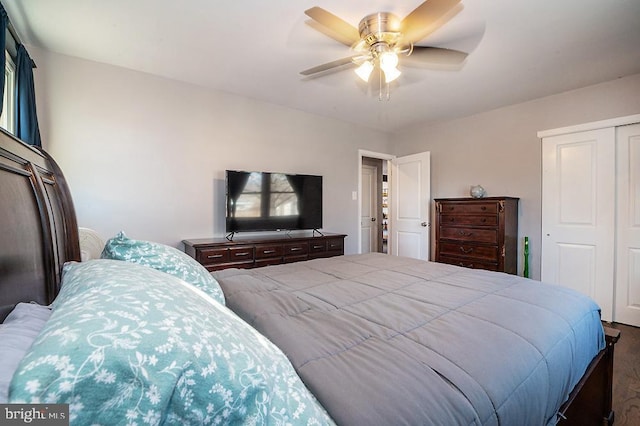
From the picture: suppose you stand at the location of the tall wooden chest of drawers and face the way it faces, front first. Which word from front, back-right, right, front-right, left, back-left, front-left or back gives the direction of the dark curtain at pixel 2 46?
front

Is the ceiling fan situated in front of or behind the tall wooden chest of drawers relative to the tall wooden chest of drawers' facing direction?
in front

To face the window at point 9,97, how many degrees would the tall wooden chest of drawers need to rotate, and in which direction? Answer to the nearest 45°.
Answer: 0° — it already faces it

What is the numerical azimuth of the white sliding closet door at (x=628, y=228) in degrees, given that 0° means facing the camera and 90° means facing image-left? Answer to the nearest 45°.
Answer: approximately 45°

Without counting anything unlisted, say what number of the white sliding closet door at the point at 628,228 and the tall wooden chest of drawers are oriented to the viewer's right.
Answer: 0

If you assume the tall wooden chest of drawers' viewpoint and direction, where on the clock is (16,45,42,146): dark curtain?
The dark curtain is roughly at 12 o'clock from the tall wooden chest of drawers.

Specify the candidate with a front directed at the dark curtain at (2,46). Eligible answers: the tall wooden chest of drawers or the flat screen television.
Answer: the tall wooden chest of drawers

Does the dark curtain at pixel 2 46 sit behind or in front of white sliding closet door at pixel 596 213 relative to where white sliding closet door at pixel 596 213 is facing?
in front

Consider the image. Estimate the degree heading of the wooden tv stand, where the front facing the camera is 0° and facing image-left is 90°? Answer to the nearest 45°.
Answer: approximately 315°

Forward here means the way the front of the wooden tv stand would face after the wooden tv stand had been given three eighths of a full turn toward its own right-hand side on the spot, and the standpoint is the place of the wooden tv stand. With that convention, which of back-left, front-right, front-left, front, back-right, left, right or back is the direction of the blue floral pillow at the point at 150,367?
left

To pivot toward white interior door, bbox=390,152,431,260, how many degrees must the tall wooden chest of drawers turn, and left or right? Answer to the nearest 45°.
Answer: approximately 90° to its right

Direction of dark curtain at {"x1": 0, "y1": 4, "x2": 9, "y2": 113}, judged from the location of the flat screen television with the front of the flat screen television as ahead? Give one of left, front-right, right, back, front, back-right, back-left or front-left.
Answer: right

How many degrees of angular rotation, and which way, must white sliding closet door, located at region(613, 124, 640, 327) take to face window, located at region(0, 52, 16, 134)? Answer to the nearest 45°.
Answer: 0° — it already faces it

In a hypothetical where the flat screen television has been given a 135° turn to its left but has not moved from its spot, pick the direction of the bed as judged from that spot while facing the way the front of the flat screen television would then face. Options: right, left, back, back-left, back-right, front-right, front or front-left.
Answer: back

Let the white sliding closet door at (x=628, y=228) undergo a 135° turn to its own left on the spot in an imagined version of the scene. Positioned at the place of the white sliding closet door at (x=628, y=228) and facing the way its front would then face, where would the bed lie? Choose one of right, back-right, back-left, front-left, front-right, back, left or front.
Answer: right

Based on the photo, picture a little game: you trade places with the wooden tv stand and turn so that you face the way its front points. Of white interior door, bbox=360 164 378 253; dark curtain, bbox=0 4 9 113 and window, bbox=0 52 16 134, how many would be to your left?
1

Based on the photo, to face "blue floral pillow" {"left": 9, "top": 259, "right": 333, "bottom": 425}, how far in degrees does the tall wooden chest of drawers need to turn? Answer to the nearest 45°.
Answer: approximately 45° to its left

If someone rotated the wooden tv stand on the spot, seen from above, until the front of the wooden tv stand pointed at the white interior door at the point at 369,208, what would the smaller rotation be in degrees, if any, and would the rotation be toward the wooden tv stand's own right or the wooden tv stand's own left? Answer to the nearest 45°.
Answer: approximately 90° to the wooden tv stand's own left
